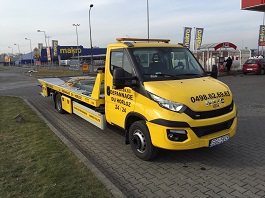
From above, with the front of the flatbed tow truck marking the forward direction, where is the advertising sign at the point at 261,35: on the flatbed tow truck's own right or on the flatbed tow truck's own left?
on the flatbed tow truck's own left

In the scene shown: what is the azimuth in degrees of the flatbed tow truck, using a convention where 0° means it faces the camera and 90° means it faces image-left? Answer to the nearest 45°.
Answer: approximately 315°

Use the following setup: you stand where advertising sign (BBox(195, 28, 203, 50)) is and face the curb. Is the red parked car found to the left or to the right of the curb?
left

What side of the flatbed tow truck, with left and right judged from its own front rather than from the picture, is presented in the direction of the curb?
right
